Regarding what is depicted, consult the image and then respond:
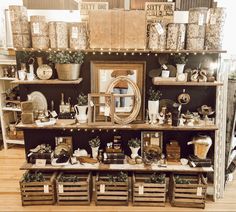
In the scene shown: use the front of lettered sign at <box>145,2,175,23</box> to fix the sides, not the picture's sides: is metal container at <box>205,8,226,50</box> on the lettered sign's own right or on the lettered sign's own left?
on the lettered sign's own left

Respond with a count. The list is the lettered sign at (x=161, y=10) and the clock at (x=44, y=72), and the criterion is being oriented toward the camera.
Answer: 2

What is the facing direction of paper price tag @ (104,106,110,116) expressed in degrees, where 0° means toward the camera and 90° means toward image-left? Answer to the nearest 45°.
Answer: approximately 0°

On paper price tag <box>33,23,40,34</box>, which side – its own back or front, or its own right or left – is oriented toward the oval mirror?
left
